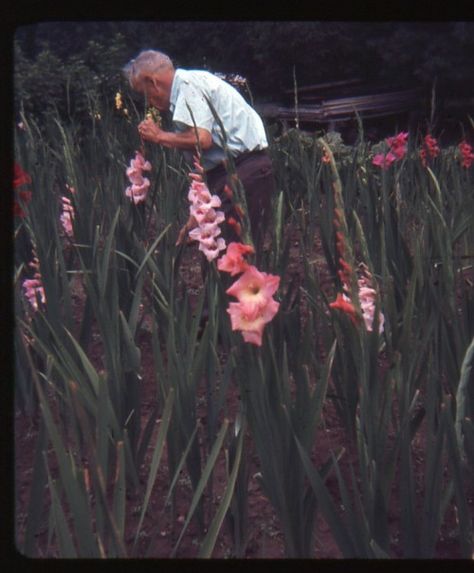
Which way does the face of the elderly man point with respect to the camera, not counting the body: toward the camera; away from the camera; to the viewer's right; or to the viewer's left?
to the viewer's left

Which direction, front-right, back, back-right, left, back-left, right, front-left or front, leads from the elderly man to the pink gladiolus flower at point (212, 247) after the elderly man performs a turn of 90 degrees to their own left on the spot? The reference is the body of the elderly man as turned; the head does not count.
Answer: front

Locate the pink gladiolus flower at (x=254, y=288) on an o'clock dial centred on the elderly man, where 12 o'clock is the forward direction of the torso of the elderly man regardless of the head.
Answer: The pink gladiolus flower is roughly at 9 o'clock from the elderly man.

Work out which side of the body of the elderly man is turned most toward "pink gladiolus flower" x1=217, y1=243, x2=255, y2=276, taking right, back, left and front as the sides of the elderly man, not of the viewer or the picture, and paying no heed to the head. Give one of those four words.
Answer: left

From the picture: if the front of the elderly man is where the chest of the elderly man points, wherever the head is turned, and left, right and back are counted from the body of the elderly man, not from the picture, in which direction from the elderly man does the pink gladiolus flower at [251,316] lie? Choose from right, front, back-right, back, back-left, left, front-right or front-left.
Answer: left

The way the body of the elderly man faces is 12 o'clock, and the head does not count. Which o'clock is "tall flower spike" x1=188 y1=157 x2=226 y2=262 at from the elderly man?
The tall flower spike is roughly at 9 o'clock from the elderly man.

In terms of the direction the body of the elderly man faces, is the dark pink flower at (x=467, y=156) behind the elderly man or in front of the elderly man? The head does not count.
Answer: behind

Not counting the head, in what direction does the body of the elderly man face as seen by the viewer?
to the viewer's left

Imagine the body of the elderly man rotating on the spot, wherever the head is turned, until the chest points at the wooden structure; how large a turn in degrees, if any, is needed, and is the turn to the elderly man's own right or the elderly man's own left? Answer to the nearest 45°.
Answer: approximately 135° to the elderly man's own right

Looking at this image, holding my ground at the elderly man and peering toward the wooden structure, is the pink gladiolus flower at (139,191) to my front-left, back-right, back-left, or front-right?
back-left
